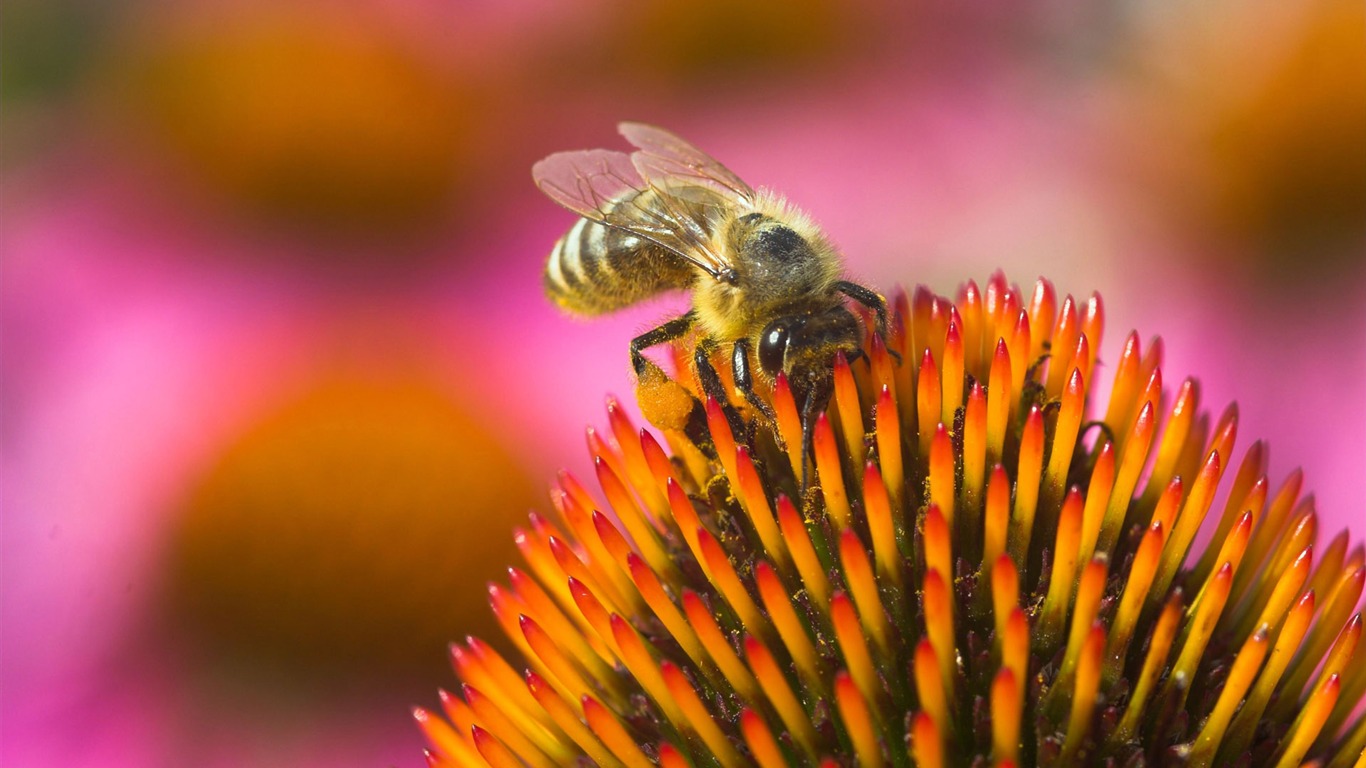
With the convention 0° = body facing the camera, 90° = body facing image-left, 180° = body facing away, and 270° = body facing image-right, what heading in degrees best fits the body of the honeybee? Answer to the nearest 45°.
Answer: approximately 315°
